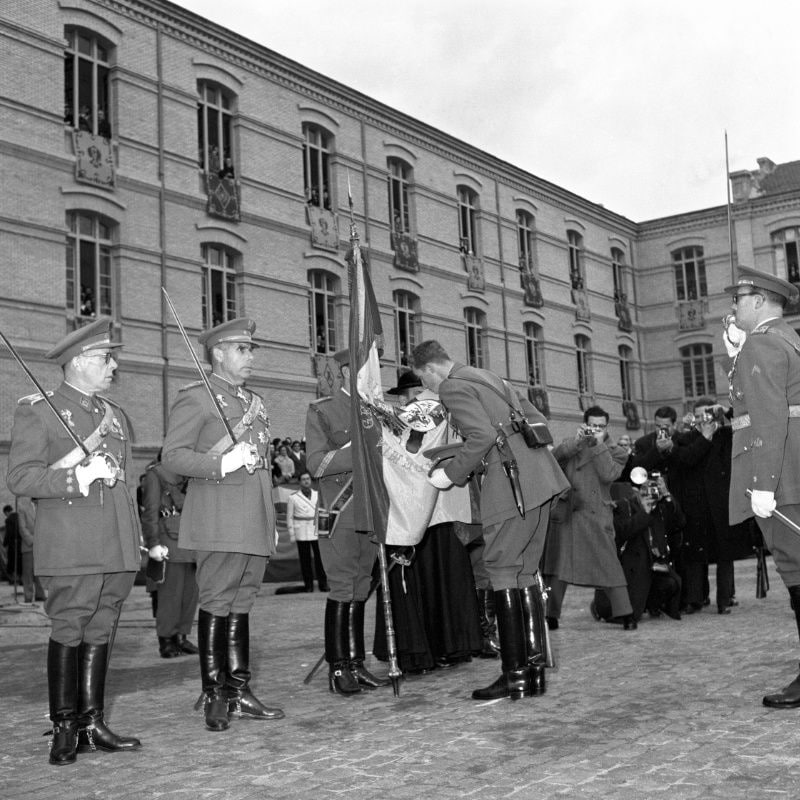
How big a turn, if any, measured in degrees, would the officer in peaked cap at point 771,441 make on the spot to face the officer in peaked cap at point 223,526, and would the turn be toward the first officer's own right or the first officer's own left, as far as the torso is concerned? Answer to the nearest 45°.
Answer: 0° — they already face them

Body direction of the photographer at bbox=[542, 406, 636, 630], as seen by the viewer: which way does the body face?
toward the camera

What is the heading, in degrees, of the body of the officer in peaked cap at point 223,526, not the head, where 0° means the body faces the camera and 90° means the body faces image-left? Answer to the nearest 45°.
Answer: approximately 315°

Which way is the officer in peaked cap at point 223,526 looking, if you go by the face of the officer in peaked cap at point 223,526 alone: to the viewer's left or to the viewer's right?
to the viewer's right

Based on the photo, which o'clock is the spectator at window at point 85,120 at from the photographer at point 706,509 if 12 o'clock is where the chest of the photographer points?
The spectator at window is roughly at 4 o'clock from the photographer.

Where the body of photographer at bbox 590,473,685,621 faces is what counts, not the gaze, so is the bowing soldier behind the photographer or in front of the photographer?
in front

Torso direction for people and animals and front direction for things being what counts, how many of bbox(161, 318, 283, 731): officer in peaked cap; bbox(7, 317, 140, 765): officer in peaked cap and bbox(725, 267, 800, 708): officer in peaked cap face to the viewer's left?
1

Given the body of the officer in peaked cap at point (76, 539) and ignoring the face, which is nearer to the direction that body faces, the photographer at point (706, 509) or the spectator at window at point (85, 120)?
the photographer

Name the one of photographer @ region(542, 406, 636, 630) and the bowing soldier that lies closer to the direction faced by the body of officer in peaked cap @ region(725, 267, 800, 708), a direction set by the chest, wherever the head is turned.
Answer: the bowing soldier

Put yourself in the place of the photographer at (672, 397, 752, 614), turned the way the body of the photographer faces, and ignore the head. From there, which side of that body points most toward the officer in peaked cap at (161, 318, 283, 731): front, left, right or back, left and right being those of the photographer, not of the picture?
front

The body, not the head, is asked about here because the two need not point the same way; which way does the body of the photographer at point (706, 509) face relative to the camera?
toward the camera

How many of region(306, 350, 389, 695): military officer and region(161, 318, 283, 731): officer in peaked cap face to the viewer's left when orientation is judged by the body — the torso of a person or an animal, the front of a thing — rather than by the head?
0

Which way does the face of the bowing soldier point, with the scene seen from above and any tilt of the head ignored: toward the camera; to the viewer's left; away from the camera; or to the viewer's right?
to the viewer's left

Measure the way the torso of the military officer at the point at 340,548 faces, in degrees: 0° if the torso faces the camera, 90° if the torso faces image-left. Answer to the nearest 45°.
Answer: approximately 315°
